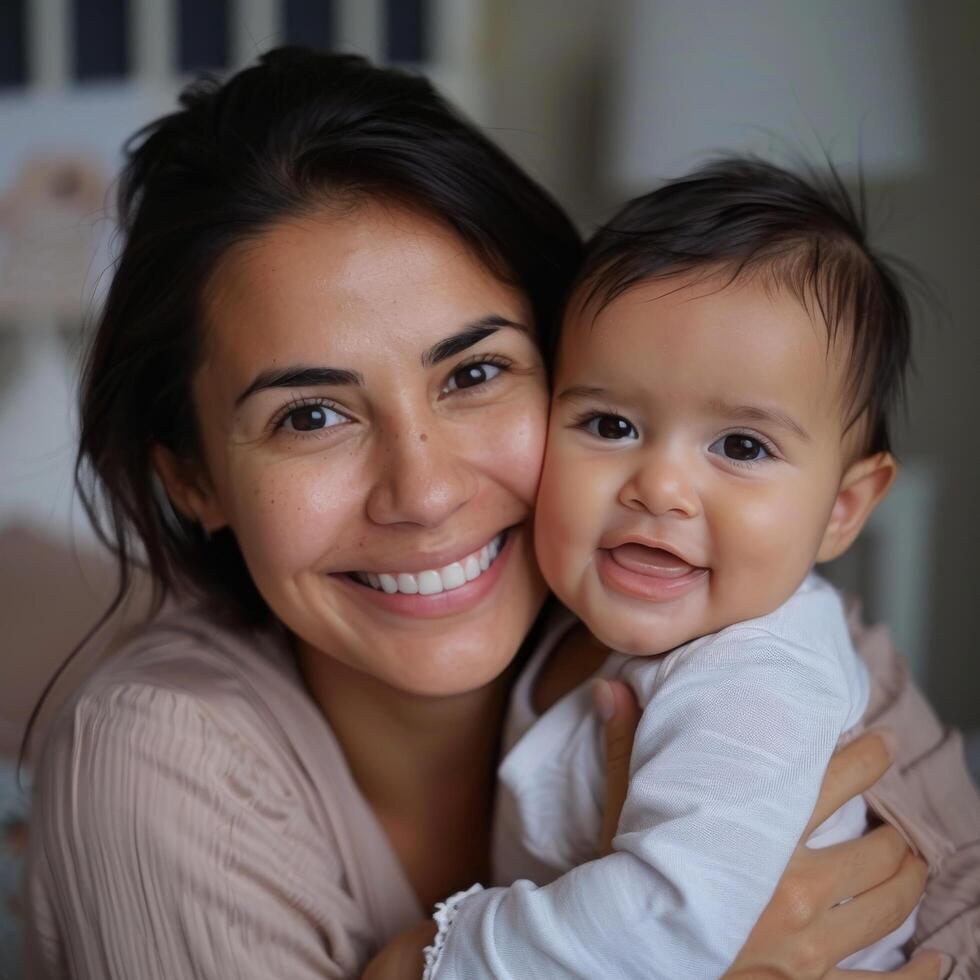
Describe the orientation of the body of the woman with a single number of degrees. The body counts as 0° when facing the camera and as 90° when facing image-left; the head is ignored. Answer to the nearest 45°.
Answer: approximately 315°

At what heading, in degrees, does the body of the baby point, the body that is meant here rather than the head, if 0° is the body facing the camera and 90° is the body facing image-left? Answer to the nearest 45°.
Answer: approximately 45°
